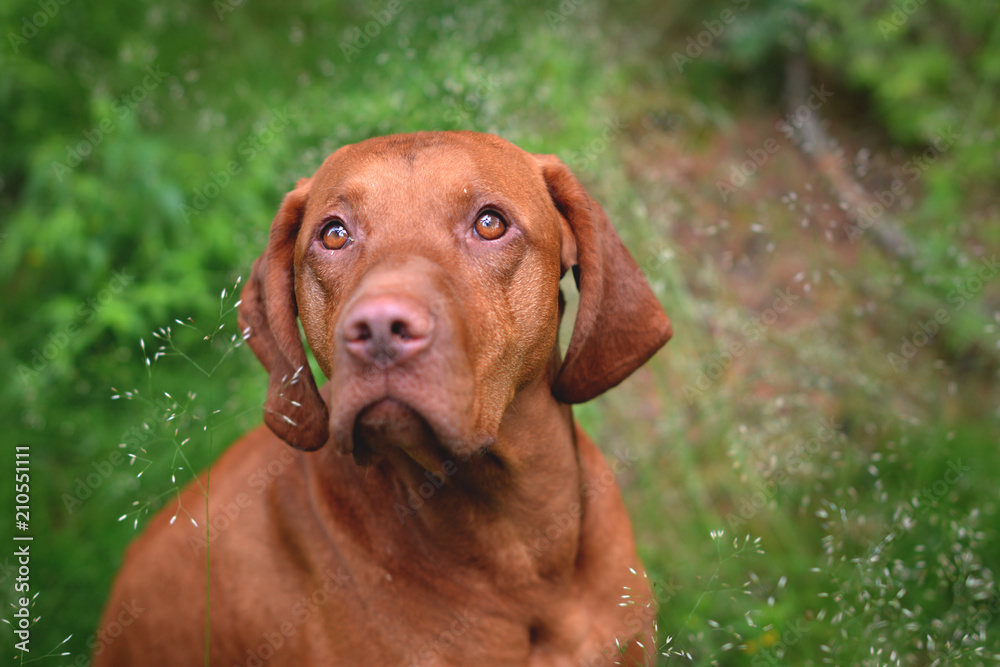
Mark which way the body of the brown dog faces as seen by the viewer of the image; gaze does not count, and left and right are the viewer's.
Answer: facing the viewer and to the right of the viewer
